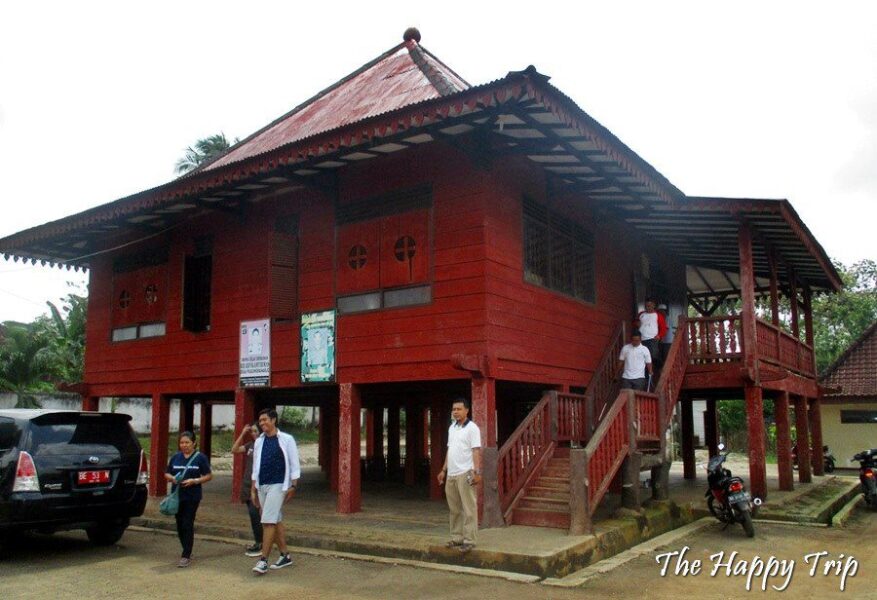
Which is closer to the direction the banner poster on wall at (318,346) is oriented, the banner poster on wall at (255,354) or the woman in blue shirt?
the woman in blue shirt

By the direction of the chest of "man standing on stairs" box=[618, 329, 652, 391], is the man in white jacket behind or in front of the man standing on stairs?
in front

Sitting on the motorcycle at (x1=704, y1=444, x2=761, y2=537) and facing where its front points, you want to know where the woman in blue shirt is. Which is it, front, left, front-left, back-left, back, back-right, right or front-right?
left

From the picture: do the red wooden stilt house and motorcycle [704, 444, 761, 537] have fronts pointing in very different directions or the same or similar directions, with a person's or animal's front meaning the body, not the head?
very different directions

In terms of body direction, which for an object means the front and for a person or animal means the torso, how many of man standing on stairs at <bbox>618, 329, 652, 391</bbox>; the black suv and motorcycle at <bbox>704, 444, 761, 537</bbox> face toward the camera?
1

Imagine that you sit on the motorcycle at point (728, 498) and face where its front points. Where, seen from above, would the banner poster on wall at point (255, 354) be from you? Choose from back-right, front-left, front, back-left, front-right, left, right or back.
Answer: front-left

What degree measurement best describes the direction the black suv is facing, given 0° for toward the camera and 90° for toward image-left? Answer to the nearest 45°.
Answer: approximately 135°

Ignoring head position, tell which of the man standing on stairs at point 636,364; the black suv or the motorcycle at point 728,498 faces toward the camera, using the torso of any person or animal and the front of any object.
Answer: the man standing on stairs

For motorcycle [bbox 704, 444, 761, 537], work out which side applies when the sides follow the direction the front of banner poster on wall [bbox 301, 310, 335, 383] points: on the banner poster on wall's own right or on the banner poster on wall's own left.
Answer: on the banner poster on wall's own left

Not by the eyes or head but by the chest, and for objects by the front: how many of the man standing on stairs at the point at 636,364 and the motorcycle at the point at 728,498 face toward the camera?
1

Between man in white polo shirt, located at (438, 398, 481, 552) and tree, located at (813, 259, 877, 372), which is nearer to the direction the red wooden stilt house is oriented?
the man in white polo shirt
